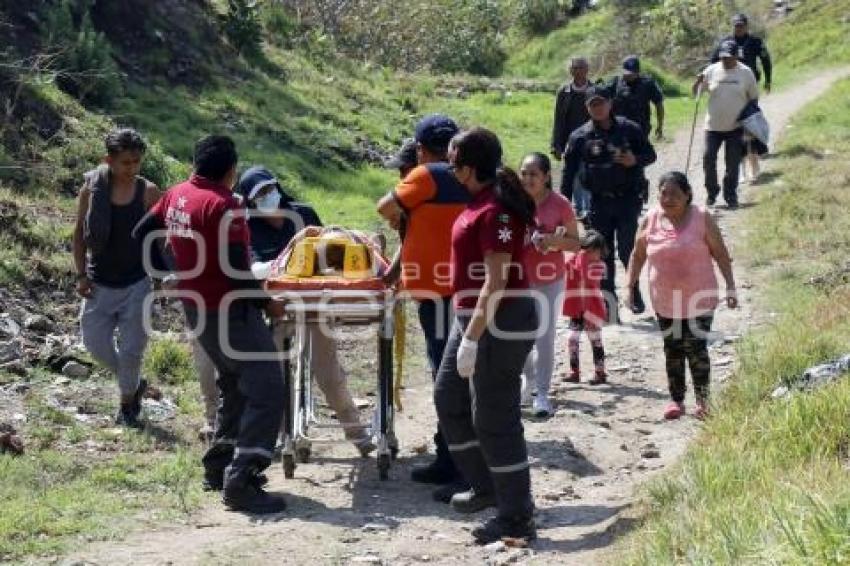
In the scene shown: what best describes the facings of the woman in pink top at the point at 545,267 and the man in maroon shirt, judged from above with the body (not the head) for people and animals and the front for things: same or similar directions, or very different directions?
very different directions

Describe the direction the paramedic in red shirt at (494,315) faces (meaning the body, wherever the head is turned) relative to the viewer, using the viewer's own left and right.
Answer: facing to the left of the viewer

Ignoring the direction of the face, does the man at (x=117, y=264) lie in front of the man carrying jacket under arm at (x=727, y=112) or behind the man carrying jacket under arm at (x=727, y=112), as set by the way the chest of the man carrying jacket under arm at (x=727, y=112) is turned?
in front

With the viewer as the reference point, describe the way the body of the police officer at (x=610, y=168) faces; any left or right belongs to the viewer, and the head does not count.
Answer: facing the viewer

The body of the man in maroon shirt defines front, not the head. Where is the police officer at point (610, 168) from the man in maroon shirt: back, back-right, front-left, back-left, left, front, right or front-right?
front

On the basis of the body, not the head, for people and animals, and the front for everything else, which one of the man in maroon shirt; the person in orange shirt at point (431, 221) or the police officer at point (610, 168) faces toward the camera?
the police officer

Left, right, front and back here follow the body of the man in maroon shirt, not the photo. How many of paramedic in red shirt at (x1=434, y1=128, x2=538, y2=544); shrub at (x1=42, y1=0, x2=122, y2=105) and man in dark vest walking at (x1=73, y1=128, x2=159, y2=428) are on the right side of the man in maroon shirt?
1

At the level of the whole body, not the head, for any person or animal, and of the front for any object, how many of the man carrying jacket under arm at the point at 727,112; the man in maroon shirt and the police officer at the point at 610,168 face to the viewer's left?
0

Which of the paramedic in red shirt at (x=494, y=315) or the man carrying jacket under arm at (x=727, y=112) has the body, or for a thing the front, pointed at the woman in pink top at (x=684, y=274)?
the man carrying jacket under arm

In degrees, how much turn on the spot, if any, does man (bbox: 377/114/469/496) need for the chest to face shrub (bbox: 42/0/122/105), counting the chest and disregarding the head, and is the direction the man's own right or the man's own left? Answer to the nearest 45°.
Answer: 0° — they already face it

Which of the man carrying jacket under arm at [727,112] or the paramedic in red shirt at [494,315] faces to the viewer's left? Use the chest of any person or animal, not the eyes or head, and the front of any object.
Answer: the paramedic in red shirt

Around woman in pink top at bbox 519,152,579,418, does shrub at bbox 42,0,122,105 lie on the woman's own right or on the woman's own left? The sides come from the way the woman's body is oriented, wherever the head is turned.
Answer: on the woman's own right

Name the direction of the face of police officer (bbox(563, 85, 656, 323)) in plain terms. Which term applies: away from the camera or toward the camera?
toward the camera

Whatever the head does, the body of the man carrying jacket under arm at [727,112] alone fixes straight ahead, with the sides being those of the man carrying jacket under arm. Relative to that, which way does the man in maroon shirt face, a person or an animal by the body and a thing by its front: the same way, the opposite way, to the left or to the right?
the opposite way

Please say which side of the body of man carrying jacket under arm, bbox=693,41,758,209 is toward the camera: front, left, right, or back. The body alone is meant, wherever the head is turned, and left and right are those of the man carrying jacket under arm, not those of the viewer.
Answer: front
